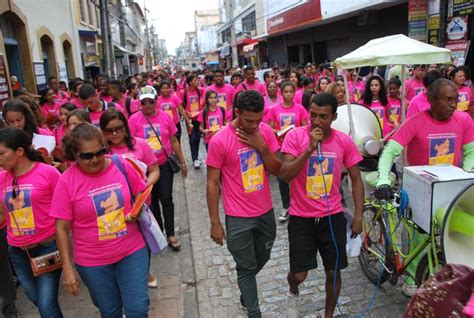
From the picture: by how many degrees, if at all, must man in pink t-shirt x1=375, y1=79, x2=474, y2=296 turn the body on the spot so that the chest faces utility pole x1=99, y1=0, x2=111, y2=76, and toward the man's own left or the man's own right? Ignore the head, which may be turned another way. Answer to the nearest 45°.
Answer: approximately 135° to the man's own right

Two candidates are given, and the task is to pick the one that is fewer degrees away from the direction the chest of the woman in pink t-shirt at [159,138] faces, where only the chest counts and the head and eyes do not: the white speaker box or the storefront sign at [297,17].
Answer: the white speaker box

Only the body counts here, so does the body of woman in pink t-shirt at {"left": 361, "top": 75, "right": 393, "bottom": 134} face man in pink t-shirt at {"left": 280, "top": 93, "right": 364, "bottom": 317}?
yes

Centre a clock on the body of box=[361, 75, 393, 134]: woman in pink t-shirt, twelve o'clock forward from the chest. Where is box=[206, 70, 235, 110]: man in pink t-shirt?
The man in pink t-shirt is roughly at 4 o'clock from the woman in pink t-shirt.

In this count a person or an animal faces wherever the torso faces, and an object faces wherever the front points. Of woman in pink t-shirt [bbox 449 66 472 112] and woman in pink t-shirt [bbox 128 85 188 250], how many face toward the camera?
2

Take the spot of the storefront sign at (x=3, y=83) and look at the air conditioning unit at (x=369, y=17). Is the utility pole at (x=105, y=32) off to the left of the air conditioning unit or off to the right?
left
